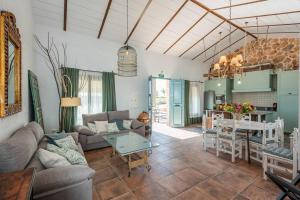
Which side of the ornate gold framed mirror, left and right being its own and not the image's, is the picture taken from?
right

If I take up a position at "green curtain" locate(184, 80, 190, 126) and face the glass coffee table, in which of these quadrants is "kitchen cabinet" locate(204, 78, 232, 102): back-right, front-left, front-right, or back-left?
back-left

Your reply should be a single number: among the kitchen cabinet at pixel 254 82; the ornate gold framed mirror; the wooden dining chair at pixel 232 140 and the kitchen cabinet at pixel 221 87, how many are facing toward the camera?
2

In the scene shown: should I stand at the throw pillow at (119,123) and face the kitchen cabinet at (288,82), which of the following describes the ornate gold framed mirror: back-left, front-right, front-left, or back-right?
back-right

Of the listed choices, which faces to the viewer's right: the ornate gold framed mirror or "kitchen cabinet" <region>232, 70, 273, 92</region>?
the ornate gold framed mirror

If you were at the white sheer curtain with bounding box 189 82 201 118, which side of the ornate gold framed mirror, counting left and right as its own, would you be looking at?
front

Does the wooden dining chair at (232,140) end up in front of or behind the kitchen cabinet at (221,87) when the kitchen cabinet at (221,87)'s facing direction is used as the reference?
in front

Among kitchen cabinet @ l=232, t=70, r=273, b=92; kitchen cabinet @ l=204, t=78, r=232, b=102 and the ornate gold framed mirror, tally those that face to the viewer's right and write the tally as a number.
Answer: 1

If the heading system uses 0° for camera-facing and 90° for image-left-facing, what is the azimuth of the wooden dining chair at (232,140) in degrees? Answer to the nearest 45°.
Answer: approximately 225°

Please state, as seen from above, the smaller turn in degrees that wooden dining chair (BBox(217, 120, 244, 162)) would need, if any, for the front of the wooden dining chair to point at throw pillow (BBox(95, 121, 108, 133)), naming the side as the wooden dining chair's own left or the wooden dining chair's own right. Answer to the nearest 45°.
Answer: approximately 135° to the wooden dining chair's own left

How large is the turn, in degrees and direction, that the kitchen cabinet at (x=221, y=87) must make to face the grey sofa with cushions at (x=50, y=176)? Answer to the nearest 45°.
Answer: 0° — it already faces it

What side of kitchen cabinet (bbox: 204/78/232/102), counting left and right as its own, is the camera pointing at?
front

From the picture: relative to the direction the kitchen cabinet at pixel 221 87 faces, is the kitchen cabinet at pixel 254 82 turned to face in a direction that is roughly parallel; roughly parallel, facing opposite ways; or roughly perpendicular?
roughly parallel

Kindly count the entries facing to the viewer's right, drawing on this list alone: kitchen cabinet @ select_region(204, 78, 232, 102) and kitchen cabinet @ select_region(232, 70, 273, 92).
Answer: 0

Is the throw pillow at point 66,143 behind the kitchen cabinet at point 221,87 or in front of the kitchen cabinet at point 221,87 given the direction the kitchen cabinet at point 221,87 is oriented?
in front

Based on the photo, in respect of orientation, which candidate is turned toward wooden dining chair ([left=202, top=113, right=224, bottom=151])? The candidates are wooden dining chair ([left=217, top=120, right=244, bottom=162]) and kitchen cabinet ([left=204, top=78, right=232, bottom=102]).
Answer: the kitchen cabinet

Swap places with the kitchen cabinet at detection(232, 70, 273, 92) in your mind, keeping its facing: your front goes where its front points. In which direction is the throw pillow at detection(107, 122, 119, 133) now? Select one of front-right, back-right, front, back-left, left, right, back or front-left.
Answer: front-right

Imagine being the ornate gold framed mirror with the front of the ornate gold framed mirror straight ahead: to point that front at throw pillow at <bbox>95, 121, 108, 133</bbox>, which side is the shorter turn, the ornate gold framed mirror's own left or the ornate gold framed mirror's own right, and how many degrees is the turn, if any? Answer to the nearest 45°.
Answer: approximately 45° to the ornate gold framed mirror's own left

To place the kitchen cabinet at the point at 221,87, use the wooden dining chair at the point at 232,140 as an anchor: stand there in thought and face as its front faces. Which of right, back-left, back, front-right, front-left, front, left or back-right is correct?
front-left

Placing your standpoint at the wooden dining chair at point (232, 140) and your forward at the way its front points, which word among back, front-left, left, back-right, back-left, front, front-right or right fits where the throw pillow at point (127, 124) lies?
back-left

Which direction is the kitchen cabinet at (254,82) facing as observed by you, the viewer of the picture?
facing the viewer
